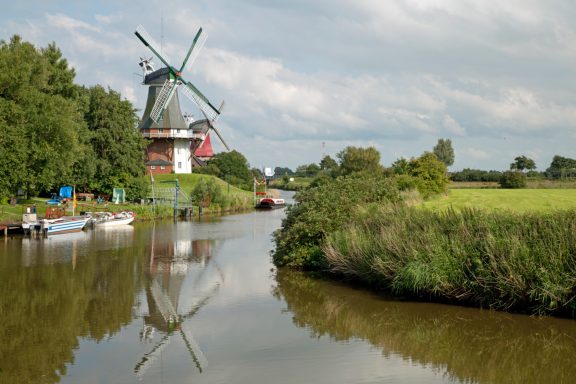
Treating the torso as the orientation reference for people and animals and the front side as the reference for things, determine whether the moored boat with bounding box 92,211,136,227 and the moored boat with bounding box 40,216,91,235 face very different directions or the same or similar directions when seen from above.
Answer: same or similar directions

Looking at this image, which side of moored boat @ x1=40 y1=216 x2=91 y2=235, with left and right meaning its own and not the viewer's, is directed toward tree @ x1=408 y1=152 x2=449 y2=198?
front

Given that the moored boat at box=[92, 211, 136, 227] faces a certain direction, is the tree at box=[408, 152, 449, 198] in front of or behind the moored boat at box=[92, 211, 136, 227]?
in front

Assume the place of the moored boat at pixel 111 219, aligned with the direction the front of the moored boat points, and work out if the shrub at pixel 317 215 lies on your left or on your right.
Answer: on your right

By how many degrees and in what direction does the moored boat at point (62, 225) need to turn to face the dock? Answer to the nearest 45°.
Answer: approximately 180°

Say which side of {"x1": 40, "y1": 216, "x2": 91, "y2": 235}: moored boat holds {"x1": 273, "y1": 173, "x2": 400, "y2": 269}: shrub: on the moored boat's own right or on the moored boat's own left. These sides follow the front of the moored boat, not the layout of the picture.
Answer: on the moored boat's own right

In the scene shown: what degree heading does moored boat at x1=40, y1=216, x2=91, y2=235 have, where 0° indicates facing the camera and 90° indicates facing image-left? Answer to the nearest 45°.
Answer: approximately 270°

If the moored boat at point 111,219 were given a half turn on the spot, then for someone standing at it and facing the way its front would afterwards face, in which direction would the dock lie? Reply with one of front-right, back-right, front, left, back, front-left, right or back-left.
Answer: front-left

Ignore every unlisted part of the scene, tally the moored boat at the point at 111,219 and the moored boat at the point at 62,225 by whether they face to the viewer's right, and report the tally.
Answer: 2

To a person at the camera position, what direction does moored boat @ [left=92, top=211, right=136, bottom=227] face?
facing to the right of the viewer
